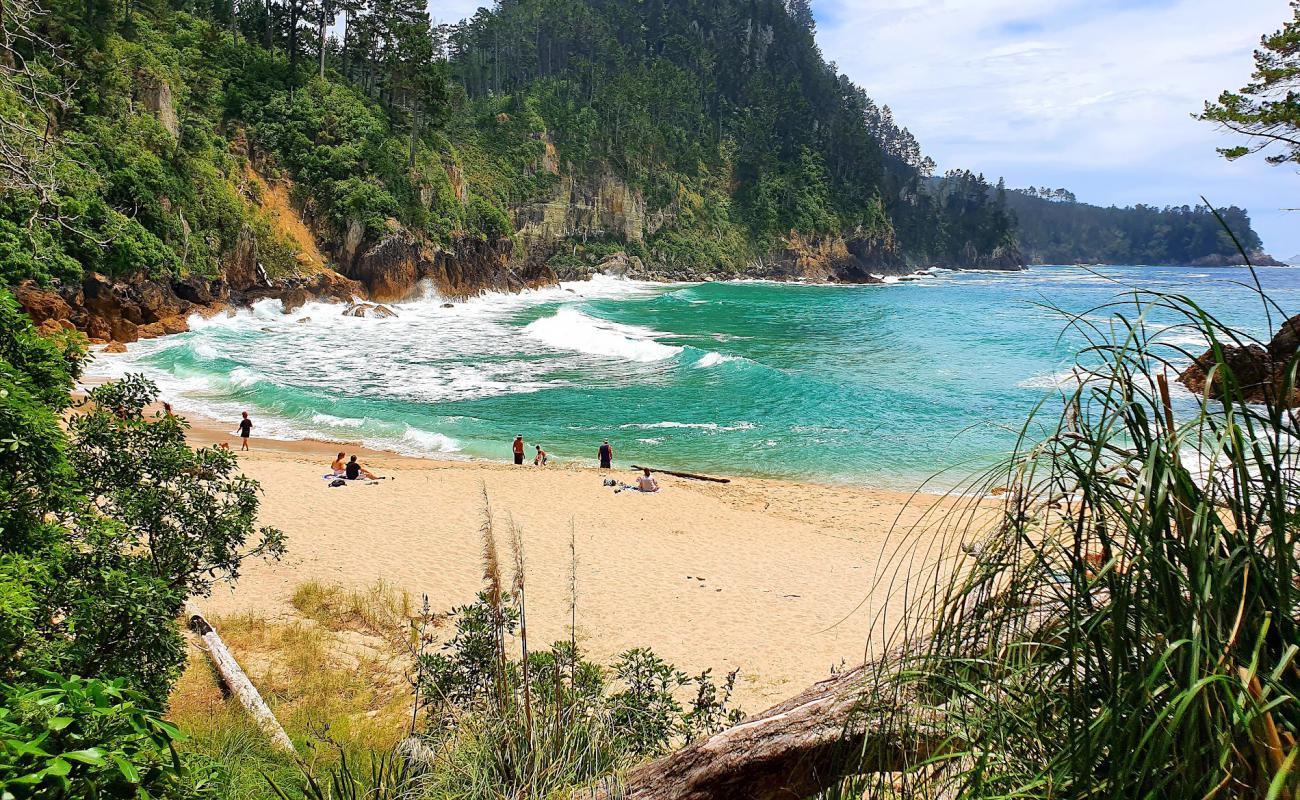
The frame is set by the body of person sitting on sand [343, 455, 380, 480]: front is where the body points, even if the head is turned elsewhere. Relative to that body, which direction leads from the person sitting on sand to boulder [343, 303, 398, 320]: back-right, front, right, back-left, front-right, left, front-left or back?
front-left

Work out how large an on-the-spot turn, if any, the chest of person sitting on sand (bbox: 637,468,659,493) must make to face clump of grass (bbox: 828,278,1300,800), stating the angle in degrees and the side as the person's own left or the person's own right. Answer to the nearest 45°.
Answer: approximately 180°

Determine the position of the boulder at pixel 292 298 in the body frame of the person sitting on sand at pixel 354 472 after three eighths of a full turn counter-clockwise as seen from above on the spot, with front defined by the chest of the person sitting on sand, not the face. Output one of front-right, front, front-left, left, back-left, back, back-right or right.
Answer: right

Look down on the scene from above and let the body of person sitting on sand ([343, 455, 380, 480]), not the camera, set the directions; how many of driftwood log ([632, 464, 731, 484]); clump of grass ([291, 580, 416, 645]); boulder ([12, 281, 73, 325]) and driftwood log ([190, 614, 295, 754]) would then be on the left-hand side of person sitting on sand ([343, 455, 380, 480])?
1

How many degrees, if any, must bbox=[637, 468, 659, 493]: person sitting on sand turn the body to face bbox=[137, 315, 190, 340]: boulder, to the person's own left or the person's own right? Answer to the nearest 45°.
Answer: approximately 45° to the person's own left

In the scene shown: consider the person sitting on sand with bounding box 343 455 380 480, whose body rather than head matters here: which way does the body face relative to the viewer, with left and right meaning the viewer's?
facing away from the viewer and to the right of the viewer

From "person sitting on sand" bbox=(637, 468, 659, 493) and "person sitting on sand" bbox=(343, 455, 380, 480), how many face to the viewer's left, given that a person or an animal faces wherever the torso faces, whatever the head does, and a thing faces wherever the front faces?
0

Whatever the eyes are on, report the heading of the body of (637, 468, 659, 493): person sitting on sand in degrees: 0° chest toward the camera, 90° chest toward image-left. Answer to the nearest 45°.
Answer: approximately 180°
